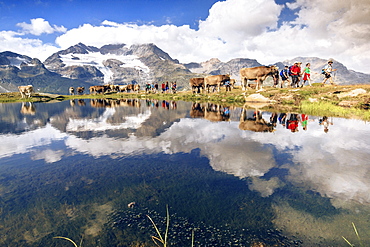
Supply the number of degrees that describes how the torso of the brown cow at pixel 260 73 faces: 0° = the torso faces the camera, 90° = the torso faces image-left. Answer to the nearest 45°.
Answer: approximately 270°
